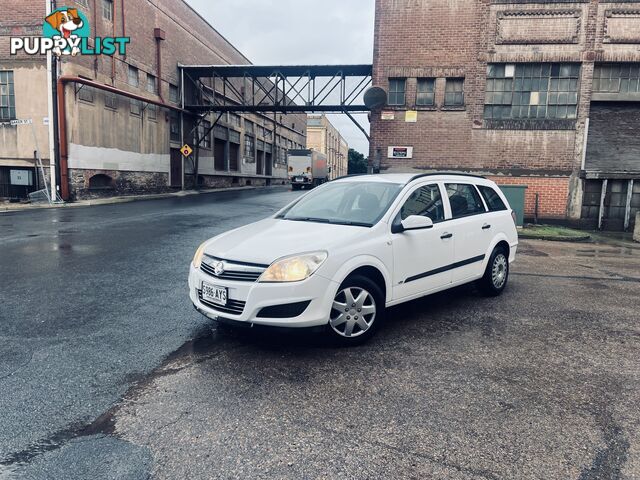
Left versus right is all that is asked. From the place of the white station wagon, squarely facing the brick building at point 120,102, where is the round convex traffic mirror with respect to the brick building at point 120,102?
right

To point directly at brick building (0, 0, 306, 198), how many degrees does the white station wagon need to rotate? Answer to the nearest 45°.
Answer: approximately 90° to its right

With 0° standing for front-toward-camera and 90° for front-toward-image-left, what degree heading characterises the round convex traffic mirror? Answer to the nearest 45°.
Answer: approximately 0°

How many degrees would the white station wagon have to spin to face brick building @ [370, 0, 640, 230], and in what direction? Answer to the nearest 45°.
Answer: approximately 180°

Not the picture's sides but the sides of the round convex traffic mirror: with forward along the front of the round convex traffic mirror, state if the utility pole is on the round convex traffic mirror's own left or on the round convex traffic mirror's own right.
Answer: on the round convex traffic mirror's own right

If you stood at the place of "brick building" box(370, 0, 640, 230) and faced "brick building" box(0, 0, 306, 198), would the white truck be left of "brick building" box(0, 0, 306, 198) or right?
right

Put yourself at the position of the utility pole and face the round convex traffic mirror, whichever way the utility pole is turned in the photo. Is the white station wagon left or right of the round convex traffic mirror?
right

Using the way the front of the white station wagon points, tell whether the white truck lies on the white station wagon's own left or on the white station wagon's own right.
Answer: on the white station wagon's own right

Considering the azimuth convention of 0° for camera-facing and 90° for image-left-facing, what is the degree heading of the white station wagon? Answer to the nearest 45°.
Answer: approximately 45°

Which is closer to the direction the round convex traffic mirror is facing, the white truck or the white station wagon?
the white station wagon
